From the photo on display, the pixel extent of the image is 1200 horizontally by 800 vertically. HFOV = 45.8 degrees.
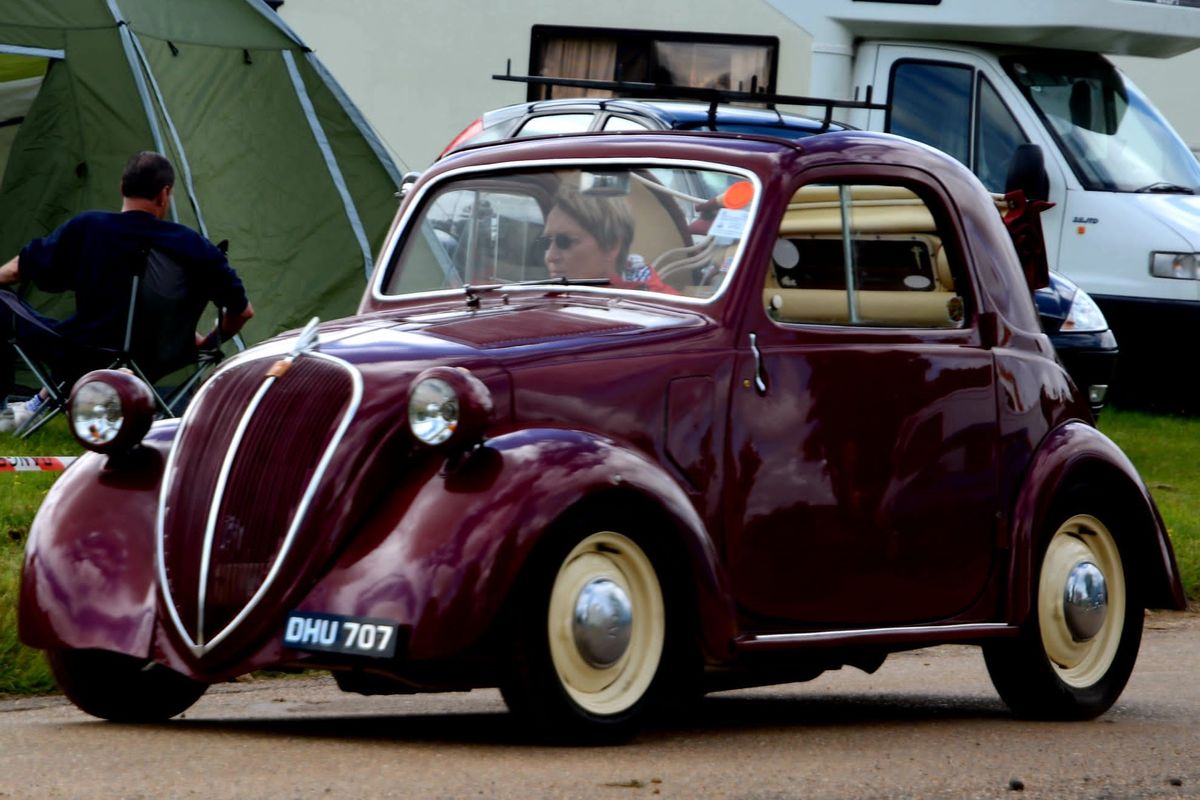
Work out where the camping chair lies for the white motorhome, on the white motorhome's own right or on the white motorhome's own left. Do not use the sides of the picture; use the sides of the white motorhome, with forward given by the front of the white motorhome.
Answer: on the white motorhome's own right

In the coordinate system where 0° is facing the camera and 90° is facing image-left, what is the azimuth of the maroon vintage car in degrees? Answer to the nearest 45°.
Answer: approximately 45°

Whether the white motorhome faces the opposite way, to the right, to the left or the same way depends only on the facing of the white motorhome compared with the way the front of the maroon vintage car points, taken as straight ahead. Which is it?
to the left

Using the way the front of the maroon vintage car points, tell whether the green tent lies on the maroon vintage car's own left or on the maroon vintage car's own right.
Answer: on the maroon vintage car's own right

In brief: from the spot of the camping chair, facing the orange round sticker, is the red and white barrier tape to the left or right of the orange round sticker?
right

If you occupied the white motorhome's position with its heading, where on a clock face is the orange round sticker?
The orange round sticker is roughly at 2 o'clock from the white motorhome.

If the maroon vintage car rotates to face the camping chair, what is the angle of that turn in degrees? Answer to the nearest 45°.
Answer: approximately 90° to its right

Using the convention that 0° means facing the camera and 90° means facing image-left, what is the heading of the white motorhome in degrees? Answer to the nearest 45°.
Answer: approximately 315°

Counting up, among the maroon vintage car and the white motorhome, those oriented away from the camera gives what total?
0

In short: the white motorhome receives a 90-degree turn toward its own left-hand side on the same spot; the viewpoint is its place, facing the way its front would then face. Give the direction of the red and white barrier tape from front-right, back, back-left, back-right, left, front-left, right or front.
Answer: back

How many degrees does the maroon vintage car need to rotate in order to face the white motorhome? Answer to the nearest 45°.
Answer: approximately 135° to its right

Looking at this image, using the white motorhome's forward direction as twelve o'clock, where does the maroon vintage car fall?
The maroon vintage car is roughly at 2 o'clock from the white motorhome.
